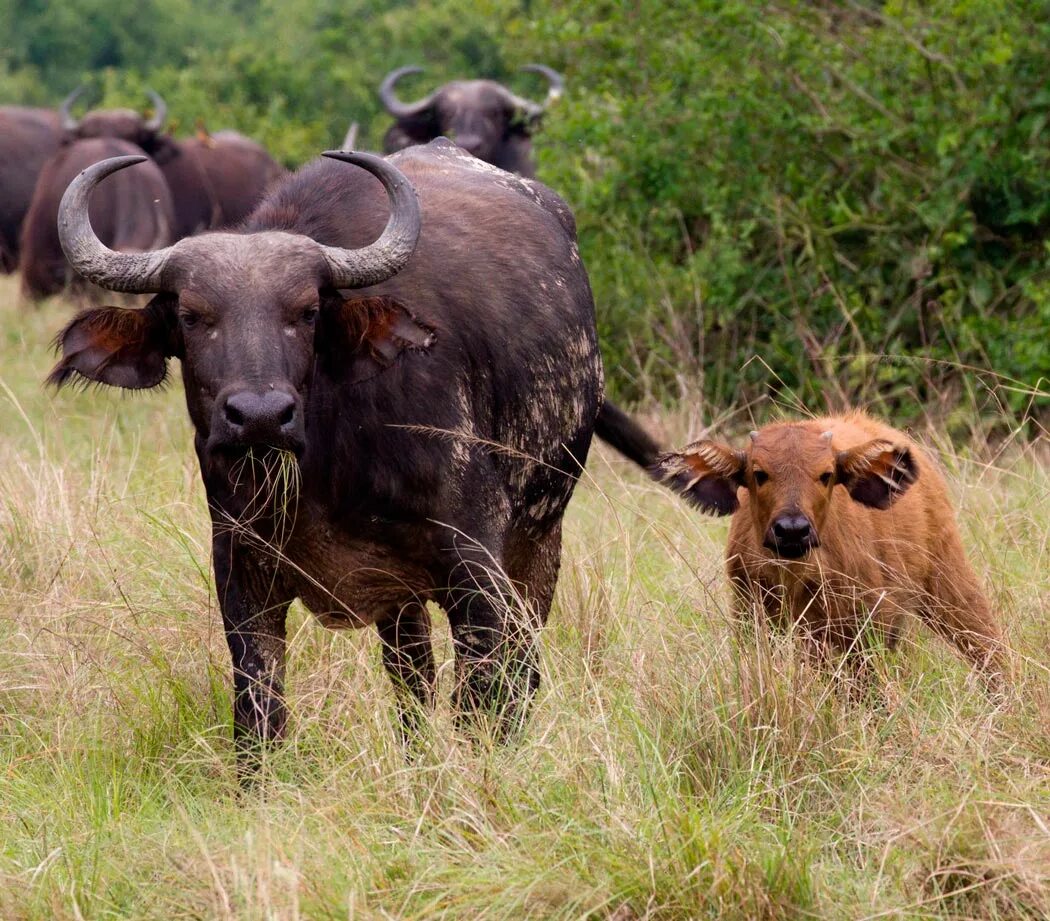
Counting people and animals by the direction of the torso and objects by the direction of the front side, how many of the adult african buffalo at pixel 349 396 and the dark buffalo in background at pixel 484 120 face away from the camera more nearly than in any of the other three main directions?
0

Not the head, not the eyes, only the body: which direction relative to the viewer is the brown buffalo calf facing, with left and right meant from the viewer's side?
facing the viewer and to the left of the viewer

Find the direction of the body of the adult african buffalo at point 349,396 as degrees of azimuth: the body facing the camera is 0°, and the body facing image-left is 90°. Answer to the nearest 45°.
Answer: approximately 45°

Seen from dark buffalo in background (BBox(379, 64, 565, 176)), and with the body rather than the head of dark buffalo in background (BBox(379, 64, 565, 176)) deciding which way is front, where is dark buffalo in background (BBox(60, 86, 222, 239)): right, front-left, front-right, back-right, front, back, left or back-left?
back-right

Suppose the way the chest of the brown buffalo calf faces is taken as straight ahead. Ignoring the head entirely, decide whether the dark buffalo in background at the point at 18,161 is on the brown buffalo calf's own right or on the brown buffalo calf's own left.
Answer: on the brown buffalo calf's own right

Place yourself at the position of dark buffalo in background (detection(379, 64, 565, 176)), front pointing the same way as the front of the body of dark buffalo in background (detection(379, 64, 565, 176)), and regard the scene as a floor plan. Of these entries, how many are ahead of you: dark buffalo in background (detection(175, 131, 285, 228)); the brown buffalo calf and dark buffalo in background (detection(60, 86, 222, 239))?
1

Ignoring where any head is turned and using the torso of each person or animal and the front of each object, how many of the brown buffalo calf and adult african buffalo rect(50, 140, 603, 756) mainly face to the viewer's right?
0

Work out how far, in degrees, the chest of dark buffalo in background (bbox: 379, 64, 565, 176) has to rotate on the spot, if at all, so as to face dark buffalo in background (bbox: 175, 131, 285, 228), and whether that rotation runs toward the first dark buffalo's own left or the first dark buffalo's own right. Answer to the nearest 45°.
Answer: approximately 135° to the first dark buffalo's own right

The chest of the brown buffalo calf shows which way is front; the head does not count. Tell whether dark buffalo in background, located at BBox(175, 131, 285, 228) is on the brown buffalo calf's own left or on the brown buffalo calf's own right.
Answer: on the brown buffalo calf's own right

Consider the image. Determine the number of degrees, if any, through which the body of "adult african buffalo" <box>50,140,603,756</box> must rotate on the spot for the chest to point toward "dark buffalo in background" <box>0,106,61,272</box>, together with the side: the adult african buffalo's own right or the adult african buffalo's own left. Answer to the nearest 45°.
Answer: approximately 135° to the adult african buffalo's own right

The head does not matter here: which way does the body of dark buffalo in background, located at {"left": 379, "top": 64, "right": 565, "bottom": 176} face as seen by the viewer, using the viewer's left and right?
facing the viewer

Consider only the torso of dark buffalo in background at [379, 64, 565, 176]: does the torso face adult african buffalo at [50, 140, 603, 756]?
yes
